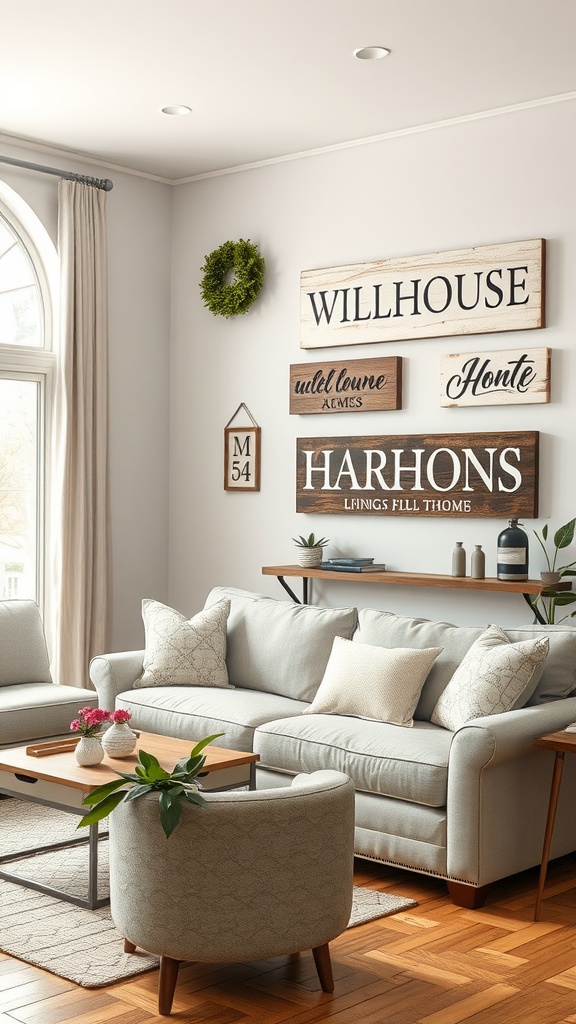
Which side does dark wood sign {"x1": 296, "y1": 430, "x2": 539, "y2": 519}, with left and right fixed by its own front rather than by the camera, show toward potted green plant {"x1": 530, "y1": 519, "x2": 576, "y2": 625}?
left

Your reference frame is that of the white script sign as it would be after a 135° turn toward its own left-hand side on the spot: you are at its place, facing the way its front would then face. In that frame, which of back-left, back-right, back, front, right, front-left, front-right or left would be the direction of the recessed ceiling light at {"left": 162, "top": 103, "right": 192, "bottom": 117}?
back

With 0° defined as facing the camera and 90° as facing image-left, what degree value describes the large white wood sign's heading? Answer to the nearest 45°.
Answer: approximately 45°

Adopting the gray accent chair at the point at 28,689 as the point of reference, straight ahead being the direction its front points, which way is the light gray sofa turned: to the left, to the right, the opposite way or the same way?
to the right

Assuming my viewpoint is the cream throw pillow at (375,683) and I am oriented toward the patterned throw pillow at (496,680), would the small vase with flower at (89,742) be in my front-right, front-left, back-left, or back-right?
back-right

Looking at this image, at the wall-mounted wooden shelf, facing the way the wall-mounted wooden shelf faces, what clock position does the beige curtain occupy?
The beige curtain is roughly at 2 o'clock from the wall-mounted wooden shelf.

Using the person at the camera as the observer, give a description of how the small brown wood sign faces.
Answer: facing the viewer and to the left of the viewer

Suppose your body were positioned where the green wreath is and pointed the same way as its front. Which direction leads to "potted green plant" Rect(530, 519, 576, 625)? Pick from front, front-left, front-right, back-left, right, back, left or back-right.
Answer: left

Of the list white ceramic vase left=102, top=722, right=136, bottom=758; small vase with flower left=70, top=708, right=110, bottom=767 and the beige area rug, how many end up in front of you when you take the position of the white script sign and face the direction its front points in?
3

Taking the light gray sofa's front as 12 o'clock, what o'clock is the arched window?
The arched window is roughly at 3 o'clock from the light gray sofa.
